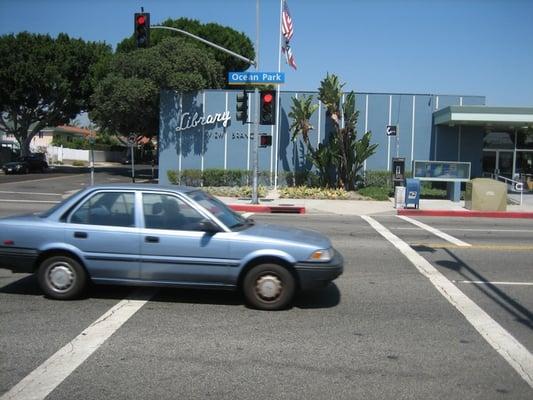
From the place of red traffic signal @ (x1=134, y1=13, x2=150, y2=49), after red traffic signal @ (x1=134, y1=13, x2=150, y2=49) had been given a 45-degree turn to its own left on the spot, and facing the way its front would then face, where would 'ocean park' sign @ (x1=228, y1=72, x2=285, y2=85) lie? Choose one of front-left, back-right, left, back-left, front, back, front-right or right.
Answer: front-left

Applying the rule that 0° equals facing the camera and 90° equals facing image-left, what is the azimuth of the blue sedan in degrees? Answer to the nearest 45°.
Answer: approximately 270°

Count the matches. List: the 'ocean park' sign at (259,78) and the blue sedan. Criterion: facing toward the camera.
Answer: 1

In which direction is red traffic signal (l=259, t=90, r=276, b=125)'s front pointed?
toward the camera

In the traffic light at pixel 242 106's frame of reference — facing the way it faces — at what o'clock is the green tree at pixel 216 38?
The green tree is roughly at 3 o'clock from the traffic light.

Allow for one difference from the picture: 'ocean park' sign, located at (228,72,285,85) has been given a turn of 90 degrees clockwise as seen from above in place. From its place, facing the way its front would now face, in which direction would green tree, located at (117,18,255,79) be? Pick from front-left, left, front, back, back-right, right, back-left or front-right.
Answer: right

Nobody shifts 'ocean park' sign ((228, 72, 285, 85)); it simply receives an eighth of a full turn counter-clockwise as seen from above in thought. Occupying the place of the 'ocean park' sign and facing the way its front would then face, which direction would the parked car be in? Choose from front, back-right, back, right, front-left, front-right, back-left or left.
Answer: back

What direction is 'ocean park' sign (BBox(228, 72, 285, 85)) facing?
toward the camera

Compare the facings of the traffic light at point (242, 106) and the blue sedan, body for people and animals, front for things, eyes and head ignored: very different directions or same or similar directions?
very different directions

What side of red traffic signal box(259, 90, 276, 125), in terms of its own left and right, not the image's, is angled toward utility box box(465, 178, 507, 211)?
left

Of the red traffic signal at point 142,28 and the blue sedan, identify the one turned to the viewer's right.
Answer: the blue sedan

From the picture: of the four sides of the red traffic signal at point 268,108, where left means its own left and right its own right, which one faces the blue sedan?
front

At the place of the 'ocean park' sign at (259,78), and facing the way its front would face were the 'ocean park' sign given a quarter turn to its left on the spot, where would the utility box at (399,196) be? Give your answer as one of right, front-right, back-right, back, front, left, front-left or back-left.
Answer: front

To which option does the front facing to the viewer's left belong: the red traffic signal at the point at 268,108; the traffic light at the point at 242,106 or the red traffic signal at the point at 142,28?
the traffic light
